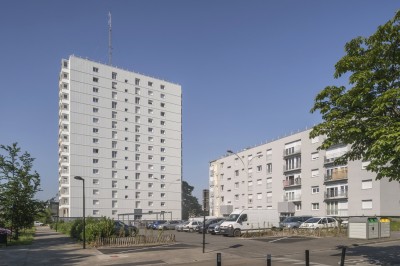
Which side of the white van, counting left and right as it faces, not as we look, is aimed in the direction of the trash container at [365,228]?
left

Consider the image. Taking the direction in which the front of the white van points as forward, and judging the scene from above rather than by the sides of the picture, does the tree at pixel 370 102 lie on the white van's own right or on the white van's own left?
on the white van's own left

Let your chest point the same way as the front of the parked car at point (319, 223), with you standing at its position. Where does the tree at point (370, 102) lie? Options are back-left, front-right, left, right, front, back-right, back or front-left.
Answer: front-left

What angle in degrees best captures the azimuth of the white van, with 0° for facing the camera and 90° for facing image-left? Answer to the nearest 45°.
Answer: approximately 45°

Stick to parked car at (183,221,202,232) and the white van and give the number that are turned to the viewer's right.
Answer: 0

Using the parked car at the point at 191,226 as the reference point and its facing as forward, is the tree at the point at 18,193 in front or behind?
in front

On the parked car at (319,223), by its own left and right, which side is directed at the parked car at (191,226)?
right

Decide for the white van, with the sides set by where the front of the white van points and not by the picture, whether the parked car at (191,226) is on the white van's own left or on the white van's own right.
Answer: on the white van's own right

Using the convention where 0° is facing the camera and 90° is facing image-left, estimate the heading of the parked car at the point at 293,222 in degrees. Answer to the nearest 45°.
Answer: approximately 45°
